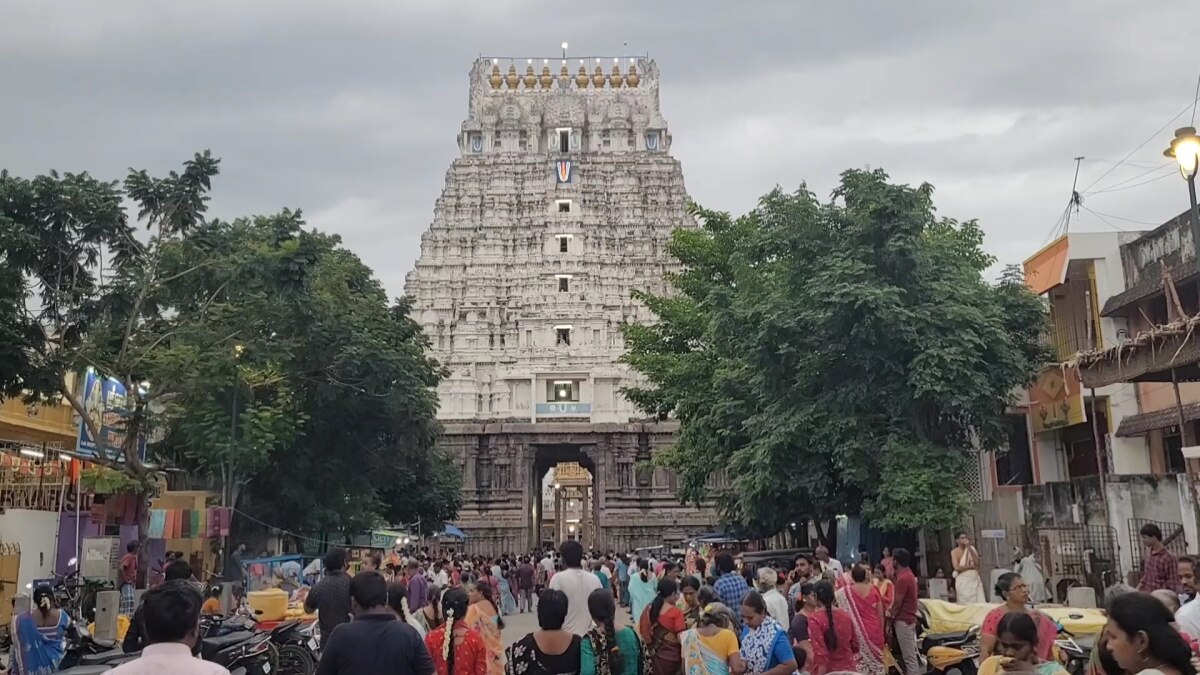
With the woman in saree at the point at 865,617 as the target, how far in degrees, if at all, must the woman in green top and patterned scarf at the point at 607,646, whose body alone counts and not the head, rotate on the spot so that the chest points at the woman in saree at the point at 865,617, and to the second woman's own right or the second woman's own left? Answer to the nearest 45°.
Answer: approximately 45° to the second woman's own right

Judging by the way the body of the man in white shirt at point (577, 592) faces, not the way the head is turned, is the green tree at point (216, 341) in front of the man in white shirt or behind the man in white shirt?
in front

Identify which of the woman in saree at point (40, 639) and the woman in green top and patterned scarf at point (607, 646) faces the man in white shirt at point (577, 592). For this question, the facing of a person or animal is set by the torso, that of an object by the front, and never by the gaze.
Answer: the woman in green top and patterned scarf at point (607, 646)

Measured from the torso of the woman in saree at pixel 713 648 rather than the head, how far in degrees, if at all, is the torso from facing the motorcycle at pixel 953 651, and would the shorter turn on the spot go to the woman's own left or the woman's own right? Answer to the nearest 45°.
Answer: approximately 45° to the woman's own right

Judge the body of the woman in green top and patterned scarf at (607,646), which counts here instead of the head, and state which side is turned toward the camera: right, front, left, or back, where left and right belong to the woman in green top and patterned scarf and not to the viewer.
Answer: back

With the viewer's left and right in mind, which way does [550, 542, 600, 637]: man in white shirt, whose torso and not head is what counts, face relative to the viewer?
facing away from the viewer

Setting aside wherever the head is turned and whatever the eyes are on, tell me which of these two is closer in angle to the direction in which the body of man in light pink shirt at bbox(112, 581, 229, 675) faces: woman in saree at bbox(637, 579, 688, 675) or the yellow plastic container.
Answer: the yellow plastic container

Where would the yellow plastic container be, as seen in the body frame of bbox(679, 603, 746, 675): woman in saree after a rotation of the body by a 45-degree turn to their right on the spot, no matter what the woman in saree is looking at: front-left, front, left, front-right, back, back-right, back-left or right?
left

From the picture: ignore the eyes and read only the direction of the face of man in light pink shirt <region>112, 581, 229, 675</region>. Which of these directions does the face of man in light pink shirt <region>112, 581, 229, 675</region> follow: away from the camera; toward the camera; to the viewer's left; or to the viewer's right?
away from the camera

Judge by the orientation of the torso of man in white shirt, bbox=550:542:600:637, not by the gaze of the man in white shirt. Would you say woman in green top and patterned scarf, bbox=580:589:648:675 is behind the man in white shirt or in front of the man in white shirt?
behind

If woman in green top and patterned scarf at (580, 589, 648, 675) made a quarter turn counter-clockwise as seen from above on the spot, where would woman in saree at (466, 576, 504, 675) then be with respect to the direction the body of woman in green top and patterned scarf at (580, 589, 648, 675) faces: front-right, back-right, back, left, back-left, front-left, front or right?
front-right

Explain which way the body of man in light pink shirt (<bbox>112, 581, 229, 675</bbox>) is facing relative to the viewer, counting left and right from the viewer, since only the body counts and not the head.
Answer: facing away from the viewer

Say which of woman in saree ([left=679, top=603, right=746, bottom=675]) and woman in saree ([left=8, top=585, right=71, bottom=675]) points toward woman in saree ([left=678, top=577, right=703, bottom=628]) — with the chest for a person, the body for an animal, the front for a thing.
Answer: woman in saree ([left=679, top=603, right=746, bottom=675])
